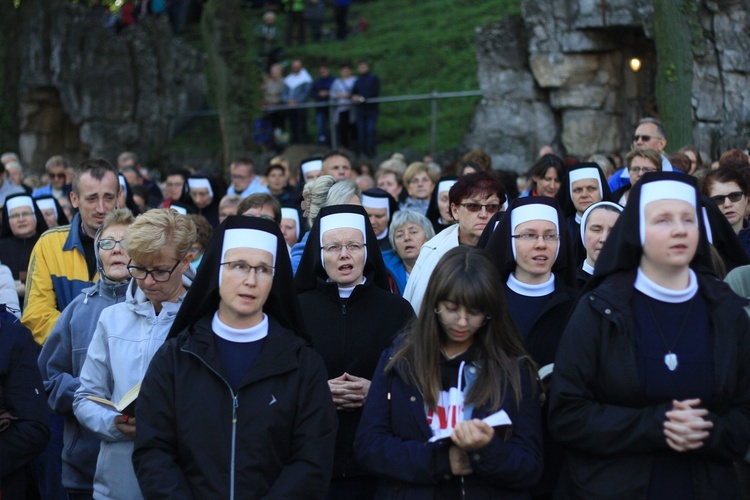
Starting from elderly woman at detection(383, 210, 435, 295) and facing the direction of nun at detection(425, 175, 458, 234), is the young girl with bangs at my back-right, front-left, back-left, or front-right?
back-right

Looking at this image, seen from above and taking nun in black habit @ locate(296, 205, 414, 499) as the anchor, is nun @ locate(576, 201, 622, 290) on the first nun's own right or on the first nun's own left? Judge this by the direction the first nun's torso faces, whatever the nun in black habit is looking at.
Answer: on the first nun's own left

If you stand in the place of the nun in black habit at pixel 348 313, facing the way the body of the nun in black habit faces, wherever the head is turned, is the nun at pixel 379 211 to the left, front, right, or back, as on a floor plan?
back

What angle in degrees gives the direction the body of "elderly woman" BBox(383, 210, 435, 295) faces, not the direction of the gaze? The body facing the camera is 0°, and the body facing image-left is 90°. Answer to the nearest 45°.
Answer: approximately 0°

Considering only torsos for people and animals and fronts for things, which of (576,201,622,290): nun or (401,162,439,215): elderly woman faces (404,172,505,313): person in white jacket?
the elderly woman

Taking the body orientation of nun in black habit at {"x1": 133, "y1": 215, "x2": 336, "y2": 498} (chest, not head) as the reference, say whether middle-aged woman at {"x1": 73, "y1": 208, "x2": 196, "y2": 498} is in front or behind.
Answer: behind

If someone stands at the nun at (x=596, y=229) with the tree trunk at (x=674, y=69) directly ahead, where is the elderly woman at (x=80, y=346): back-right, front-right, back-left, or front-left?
back-left

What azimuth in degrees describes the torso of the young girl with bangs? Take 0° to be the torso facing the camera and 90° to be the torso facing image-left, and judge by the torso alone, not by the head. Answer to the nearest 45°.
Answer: approximately 0°

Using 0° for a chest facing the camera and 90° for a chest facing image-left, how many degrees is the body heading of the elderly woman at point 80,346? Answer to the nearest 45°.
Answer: approximately 315°
